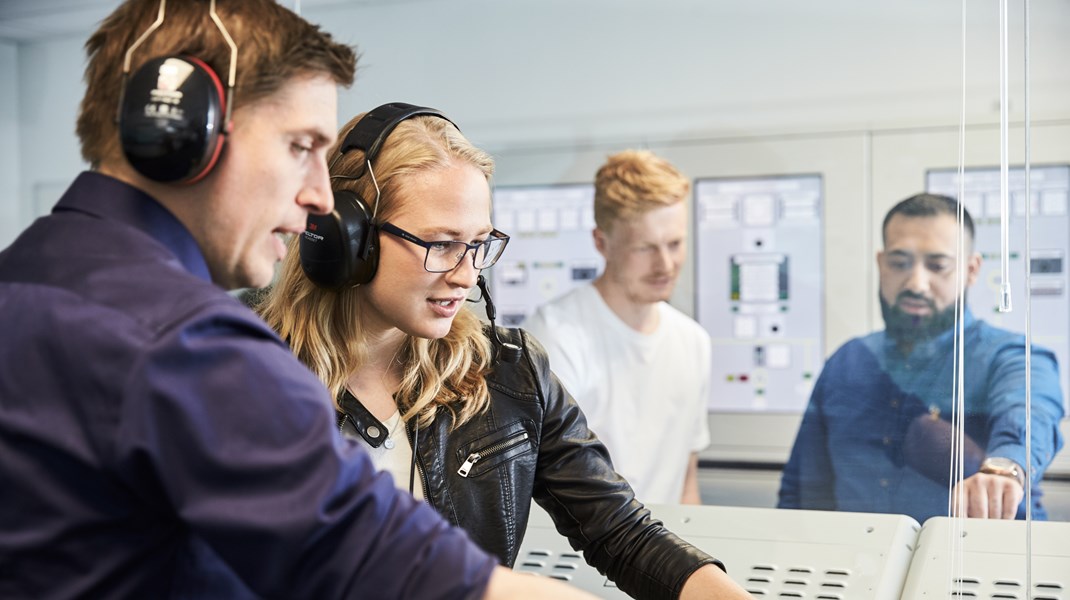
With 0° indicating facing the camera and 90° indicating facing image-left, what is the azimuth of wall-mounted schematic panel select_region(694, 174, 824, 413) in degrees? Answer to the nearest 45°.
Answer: approximately 0°

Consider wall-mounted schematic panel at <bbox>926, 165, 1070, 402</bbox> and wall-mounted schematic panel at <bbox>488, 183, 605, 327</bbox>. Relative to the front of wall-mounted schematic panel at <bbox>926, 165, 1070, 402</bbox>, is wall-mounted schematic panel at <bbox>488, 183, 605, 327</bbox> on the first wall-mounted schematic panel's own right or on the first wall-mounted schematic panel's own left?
on the first wall-mounted schematic panel's own right

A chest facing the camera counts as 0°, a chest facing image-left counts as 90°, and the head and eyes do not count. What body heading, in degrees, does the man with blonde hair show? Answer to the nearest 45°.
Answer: approximately 315°

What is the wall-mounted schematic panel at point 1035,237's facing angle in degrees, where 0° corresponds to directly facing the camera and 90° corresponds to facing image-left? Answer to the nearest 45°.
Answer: approximately 0°

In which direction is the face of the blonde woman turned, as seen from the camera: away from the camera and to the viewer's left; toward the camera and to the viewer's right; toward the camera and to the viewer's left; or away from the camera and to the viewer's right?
toward the camera and to the viewer's right

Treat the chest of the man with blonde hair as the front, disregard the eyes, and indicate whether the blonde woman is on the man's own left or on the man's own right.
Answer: on the man's own right
